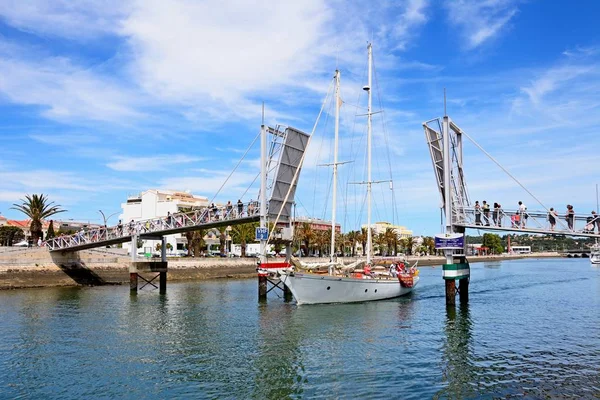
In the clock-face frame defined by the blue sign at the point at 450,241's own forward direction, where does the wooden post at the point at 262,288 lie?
The wooden post is roughly at 3 o'clock from the blue sign.

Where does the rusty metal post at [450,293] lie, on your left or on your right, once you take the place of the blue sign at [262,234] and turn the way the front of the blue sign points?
on your left

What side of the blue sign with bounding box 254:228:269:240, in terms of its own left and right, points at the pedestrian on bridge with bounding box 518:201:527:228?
left

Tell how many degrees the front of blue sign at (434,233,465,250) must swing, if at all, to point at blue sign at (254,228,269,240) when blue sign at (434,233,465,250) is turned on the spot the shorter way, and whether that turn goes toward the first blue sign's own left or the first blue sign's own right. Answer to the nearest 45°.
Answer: approximately 90° to the first blue sign's own right

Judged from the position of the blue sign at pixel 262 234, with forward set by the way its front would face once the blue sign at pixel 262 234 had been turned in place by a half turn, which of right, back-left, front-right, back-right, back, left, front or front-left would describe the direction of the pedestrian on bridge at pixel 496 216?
right

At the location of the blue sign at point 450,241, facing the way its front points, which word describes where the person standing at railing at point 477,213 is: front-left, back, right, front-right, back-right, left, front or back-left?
back-left

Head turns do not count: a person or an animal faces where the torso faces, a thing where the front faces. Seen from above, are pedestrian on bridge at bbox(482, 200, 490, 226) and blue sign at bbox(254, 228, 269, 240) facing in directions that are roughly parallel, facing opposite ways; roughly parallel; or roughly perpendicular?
roughly perpendicular

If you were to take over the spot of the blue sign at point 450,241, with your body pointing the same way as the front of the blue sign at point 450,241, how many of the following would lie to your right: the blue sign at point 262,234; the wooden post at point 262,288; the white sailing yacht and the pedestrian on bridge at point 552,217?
3

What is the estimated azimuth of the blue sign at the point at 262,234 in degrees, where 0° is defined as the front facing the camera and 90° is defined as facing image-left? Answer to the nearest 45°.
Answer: approximately 0°
